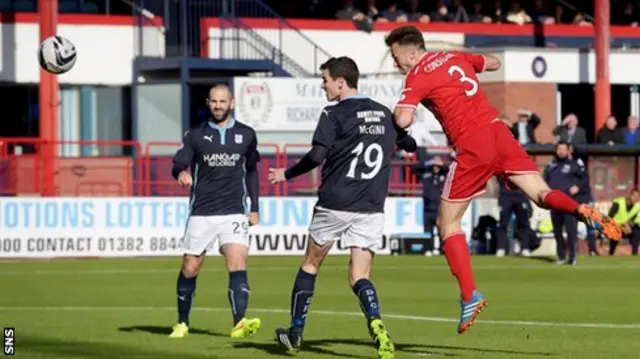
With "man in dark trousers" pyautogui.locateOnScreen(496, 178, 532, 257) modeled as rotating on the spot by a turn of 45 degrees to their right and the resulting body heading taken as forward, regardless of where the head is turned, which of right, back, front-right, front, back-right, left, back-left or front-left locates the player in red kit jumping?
front-left

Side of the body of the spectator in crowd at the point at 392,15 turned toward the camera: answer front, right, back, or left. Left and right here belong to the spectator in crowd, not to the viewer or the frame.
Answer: front

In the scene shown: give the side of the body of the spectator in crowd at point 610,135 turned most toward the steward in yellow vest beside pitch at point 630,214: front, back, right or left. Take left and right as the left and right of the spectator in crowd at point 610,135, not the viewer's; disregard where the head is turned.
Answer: front

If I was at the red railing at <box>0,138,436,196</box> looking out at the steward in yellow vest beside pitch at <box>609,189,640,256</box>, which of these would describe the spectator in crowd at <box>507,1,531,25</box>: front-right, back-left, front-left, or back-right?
front-left

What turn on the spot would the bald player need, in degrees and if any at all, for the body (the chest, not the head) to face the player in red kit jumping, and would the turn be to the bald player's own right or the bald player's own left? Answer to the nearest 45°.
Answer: approximately 45° to the bald player's own left

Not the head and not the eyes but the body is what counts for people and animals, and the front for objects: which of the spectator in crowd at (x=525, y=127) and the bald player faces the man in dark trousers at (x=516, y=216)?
the spectator in crowd

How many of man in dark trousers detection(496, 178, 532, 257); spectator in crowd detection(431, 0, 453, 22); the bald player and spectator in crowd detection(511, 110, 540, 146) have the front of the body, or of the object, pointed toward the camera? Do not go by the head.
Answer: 4

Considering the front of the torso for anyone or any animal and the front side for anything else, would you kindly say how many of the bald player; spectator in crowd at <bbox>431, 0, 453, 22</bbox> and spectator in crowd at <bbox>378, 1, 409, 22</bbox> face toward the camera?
3

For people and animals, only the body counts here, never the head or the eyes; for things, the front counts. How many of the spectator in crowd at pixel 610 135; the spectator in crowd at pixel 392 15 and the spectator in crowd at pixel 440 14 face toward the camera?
3

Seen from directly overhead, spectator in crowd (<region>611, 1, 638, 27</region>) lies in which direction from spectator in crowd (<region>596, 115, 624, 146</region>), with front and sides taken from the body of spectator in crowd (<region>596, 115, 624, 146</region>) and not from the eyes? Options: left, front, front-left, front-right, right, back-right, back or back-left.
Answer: back

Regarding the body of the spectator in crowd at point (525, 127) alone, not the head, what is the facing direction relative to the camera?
toward the camera
